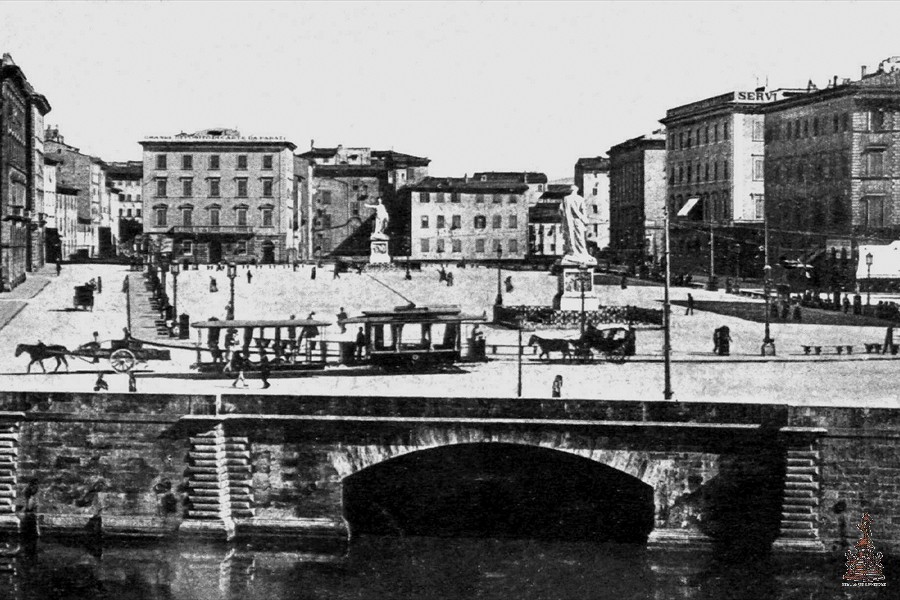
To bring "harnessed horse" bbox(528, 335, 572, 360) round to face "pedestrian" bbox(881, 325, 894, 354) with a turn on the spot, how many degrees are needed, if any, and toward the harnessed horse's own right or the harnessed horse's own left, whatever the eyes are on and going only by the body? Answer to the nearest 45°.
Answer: approximately 180°

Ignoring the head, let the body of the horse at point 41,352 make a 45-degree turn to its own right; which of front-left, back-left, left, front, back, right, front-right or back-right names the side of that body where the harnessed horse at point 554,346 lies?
back-right

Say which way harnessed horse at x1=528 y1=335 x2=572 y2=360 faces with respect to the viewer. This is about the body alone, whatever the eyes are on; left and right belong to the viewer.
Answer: facing to the left of the viewer

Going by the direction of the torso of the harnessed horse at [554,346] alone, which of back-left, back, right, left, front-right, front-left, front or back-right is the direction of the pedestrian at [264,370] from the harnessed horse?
front-left

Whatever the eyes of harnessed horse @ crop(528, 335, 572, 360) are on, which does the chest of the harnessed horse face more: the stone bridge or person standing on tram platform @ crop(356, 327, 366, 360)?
the person standing on tram platform

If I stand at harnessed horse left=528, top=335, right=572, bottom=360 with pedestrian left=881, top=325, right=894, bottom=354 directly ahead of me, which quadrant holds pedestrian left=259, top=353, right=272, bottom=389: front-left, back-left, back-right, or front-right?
back-right

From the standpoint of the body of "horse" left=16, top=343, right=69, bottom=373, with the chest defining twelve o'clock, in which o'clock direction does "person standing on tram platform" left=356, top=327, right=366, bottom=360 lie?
The person standing on tram platform is roughly at 6 o'clock from the horse.

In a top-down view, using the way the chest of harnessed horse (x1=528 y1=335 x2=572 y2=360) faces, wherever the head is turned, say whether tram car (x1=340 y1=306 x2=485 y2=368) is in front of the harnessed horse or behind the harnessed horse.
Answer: in front

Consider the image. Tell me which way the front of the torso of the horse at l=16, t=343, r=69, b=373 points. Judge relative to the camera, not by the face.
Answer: to the viewer's left

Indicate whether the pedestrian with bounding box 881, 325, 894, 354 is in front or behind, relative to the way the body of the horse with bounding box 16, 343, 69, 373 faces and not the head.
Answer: behind
